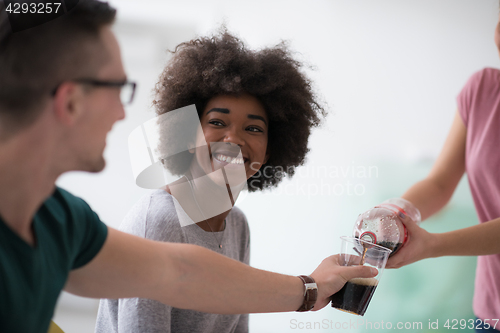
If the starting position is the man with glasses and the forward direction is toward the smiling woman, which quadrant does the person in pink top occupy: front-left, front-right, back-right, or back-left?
front-right

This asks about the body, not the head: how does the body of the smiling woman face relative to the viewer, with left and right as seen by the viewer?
facing the viewer and to the right of the viewer

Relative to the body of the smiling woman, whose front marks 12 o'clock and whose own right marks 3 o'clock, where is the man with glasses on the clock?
The man with glasses is roughly at 2 o'clock from the smiling woman.

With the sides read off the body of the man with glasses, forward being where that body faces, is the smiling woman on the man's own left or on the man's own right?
on the man's own left

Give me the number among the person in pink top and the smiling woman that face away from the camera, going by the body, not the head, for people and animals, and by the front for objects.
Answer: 0

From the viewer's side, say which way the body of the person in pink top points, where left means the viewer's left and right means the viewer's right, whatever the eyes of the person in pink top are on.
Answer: facing the viewer and to the left of the viewer

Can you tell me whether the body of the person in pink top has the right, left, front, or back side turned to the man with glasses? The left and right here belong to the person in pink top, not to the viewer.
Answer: front

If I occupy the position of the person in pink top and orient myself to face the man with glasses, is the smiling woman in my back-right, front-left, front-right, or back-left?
front-right
